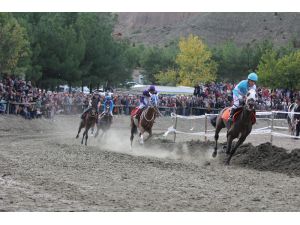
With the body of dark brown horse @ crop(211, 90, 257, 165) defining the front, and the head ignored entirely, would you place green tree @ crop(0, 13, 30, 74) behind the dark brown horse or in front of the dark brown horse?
behind
